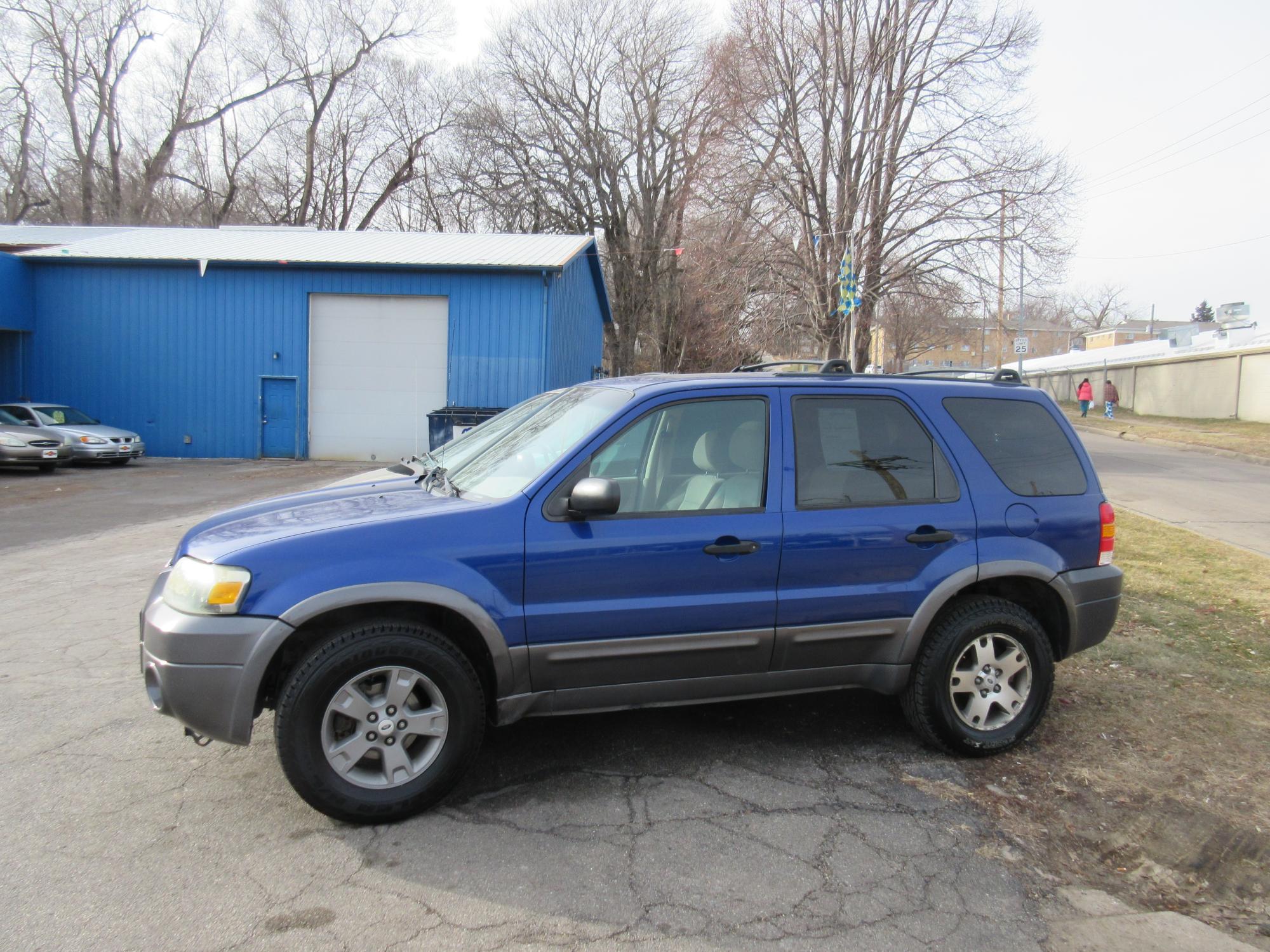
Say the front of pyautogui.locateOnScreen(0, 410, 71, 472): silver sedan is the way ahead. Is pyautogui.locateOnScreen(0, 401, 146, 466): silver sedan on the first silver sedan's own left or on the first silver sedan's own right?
on the first silver sedan's own left

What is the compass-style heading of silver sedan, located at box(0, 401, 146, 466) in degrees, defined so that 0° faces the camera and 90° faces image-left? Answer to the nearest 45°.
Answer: approximately 315°

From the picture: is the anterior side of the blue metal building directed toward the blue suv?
yes

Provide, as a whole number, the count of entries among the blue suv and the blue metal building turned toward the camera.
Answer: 1

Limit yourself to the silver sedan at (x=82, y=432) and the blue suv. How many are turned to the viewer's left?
1

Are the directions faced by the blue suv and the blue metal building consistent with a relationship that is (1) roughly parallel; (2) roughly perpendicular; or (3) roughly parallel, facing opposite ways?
roughly perpendicular

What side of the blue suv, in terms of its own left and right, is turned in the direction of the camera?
left

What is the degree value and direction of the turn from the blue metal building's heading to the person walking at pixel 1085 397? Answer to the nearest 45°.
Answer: approximately 90° to its left

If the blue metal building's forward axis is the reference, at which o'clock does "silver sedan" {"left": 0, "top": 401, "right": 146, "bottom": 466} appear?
The silver sedan is roughly at 2 o'clock from the blue metal building.

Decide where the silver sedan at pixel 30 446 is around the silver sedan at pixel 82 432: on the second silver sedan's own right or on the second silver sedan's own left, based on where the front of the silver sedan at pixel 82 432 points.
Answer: on the second silver sedan's own right
